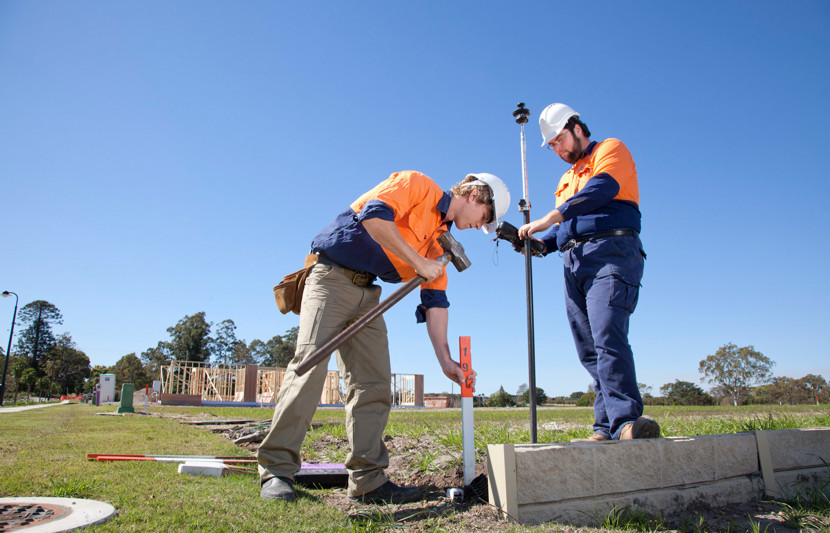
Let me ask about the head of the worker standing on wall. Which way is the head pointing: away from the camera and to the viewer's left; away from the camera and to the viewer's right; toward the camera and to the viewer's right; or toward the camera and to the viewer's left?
toward the camera and to the viewer's left

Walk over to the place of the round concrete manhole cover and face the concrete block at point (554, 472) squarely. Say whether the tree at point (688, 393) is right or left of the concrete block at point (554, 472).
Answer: left

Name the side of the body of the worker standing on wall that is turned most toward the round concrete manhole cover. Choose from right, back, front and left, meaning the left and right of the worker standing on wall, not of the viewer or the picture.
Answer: front

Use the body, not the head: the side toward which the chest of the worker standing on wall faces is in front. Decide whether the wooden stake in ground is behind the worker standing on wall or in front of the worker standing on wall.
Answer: in front

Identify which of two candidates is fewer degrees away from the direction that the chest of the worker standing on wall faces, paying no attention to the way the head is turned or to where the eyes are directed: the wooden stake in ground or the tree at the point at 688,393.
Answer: the wooden stake in ground

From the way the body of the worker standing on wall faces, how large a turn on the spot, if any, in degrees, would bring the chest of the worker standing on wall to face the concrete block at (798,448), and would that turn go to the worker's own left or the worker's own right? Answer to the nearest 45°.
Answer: approximately 180°

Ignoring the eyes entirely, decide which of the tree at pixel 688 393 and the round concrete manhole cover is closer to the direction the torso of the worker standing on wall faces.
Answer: the round concrete manhole cover

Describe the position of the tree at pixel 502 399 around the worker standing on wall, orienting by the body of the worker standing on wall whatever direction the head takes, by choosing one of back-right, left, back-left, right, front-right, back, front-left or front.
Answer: back-right

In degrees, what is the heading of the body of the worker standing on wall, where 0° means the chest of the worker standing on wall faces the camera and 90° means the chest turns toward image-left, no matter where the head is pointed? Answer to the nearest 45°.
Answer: approximately 45°
